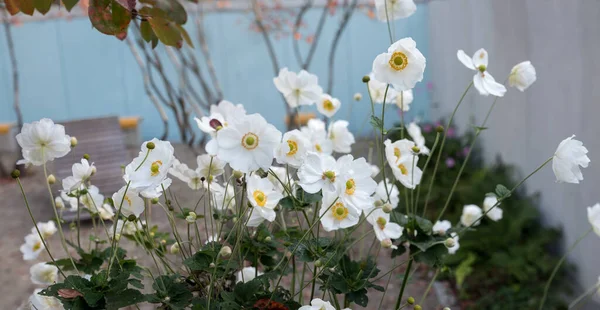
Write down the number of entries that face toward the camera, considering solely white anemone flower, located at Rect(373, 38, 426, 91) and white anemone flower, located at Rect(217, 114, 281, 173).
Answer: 2

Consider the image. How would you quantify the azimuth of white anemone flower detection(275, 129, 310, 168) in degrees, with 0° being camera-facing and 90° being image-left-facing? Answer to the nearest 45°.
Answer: approximately 0°

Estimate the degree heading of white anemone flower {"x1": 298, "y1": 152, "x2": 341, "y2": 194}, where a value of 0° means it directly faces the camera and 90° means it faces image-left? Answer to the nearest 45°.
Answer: approximately 315°

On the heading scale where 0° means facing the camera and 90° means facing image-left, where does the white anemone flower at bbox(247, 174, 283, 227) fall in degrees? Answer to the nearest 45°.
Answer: approximately 315°

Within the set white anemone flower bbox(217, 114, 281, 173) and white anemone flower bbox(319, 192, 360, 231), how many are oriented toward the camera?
2
